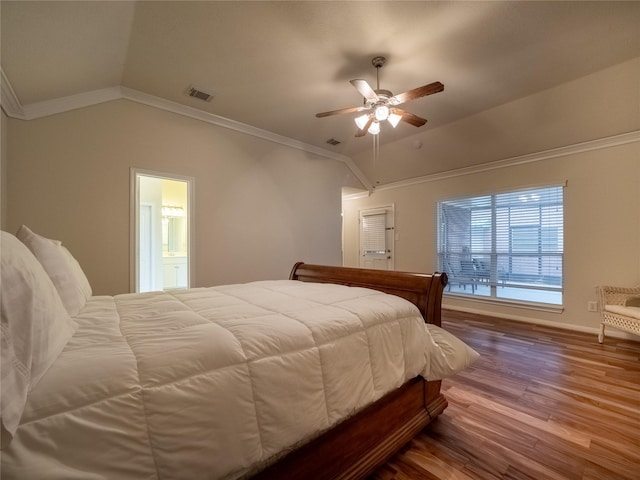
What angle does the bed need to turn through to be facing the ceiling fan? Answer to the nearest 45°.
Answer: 0° — it already faces it

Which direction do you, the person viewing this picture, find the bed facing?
facing away from the viewer and to the right of the viewer
